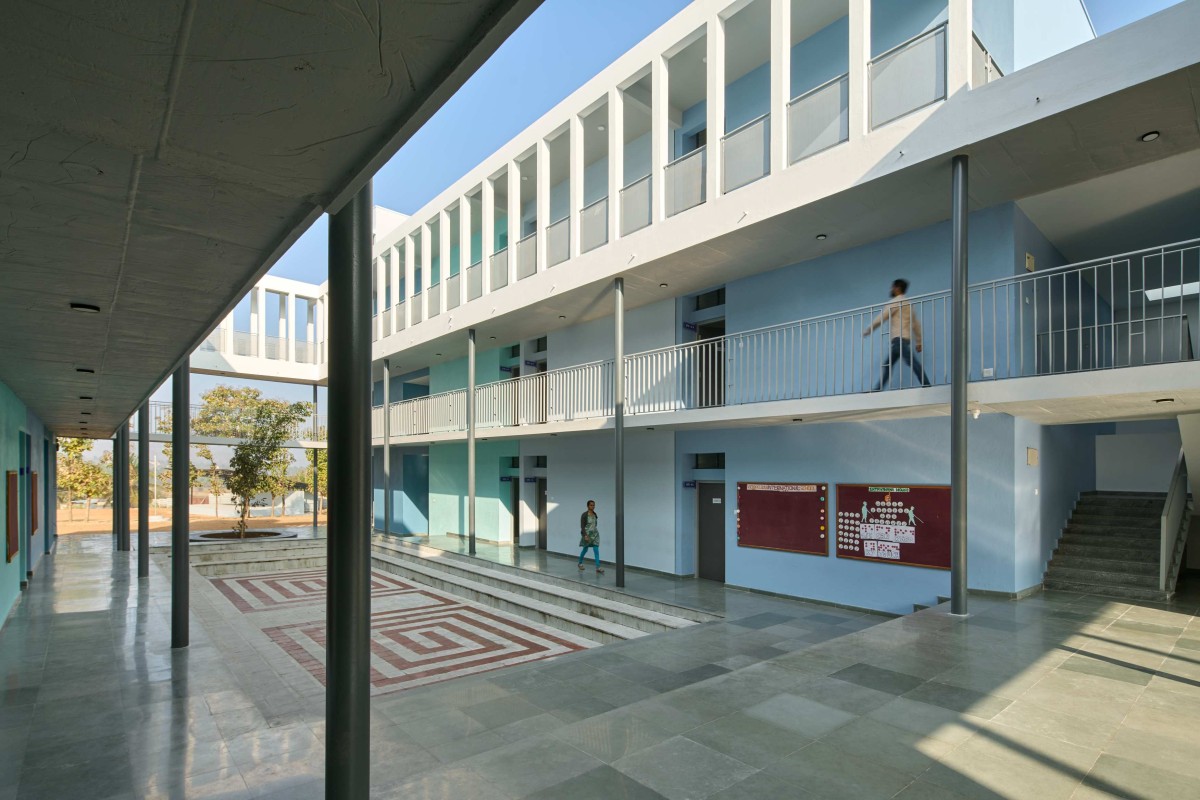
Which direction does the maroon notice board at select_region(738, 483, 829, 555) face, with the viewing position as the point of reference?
facing the viewer and to the left of the viewer

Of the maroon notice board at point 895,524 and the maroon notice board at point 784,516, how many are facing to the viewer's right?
0

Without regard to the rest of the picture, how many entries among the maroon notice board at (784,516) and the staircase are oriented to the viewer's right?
0

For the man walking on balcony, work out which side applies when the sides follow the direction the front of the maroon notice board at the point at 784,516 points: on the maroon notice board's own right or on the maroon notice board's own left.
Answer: on the maroon notice board's own left

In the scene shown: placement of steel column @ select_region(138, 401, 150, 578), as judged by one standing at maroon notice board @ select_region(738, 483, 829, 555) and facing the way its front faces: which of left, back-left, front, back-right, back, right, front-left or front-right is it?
front-right

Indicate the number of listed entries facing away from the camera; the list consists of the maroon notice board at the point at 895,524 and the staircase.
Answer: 0

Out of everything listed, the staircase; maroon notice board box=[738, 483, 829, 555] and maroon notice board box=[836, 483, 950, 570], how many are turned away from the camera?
0

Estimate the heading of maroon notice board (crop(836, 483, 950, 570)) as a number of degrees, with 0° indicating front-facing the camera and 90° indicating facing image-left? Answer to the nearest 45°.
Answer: approximately 45°

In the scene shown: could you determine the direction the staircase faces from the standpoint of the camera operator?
facing the viewer

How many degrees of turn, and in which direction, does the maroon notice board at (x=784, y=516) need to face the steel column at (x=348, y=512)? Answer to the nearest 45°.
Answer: approximately 45° to its left

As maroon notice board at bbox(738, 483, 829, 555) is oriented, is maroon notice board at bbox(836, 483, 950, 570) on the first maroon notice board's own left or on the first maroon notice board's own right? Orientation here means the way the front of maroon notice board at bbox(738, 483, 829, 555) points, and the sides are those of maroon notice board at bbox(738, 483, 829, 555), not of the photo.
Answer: on the first maroon notice board's own left
